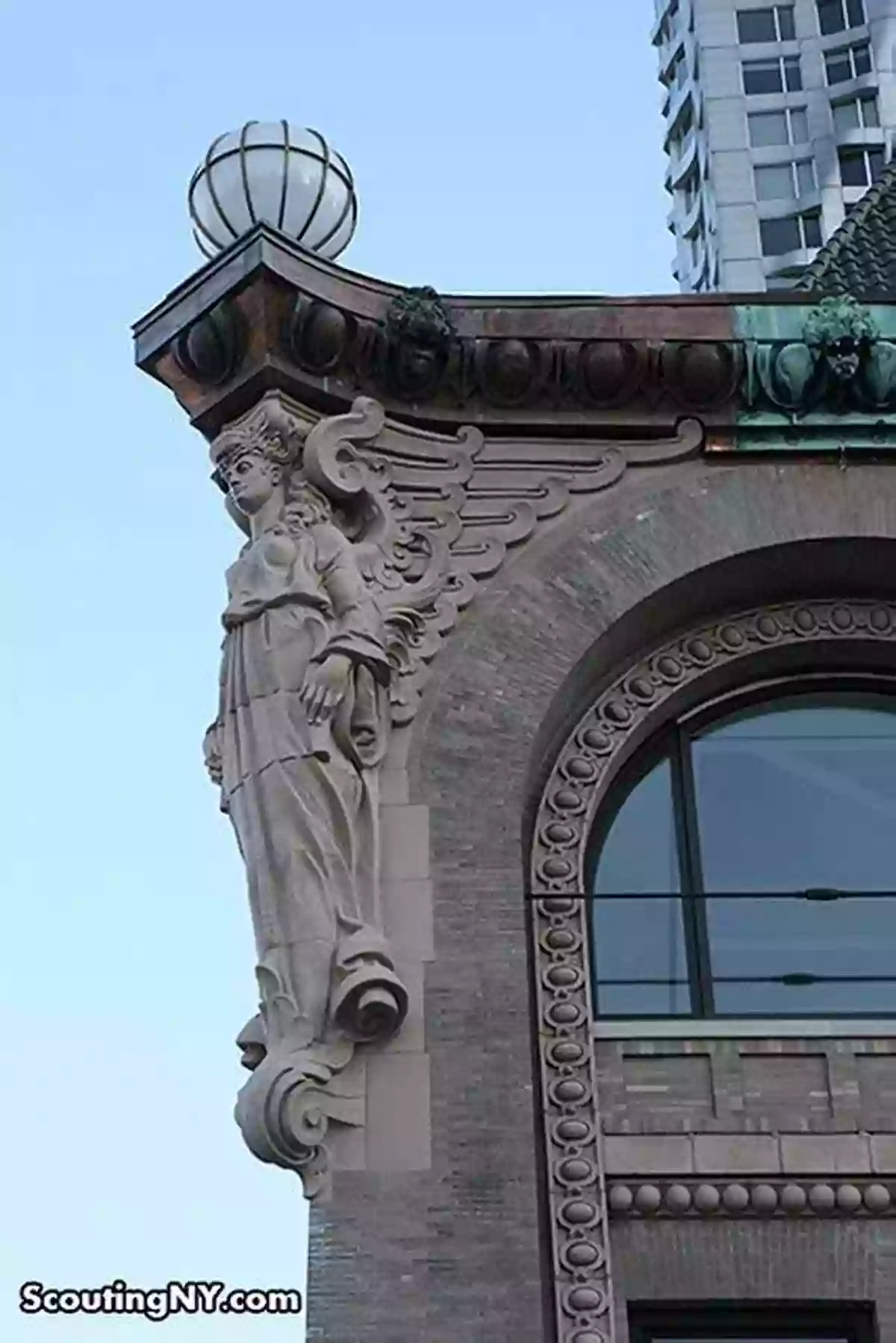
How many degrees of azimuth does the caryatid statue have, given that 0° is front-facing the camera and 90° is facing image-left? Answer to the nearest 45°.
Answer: approximately 45°
